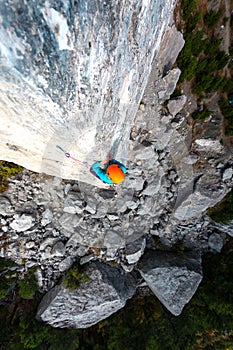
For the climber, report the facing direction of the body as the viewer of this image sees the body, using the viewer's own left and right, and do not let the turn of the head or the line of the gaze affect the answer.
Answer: facing away from the viewer and to the left of the viewer

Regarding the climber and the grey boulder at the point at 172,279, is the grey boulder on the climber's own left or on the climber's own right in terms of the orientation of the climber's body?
on the climber's own right
